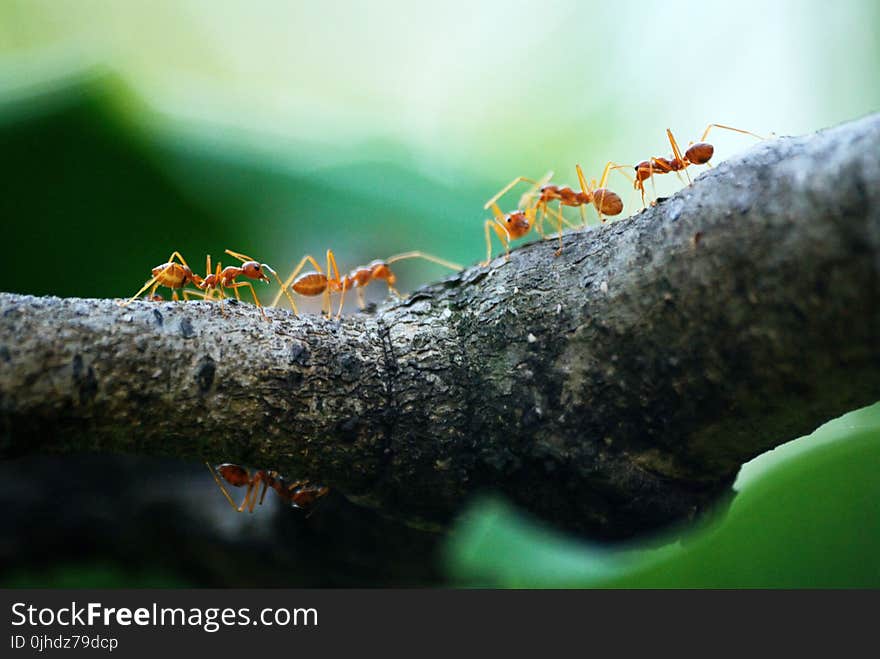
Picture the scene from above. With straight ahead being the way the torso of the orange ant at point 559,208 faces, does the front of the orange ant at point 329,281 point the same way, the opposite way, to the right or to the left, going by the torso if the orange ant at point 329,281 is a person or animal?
the opposite way

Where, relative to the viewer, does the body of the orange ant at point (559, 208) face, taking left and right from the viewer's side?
facing to the left of the viewer

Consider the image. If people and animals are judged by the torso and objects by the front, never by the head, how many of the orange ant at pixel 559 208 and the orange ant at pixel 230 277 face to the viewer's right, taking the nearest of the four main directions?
1

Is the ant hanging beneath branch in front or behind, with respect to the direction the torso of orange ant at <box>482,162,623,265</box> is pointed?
in front

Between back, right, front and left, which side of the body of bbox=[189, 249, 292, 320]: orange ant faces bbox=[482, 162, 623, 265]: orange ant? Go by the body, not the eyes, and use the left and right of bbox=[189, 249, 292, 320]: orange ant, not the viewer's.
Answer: front

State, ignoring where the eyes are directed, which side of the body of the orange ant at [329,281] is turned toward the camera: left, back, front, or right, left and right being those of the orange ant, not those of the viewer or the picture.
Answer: right

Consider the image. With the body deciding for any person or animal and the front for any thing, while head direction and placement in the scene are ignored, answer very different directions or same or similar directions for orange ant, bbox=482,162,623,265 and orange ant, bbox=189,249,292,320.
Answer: very different directions

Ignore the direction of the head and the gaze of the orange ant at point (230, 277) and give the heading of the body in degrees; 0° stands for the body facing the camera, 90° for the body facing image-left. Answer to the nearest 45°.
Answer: approximately 270°
